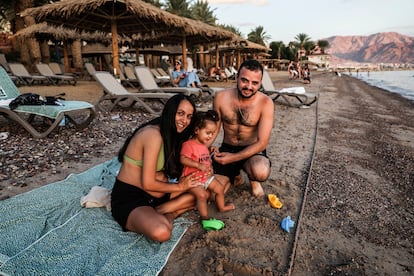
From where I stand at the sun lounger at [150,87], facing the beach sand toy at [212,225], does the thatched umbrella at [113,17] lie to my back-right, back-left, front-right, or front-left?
back-right

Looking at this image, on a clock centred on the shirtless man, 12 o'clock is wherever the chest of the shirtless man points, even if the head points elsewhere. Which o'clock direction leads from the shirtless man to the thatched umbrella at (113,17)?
The thatched umbrella is roughly at 5 o'clock from the shirtless man.

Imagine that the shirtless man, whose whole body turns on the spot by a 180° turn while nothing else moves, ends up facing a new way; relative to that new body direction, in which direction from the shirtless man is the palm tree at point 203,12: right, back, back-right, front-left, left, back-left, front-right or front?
front

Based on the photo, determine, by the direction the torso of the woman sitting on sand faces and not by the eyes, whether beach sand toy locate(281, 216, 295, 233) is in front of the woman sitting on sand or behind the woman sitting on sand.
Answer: in front

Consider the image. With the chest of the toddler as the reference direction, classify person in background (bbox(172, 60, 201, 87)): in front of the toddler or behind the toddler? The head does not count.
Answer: behind

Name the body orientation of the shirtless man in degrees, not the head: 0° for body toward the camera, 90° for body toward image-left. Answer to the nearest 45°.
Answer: approximately 0°
